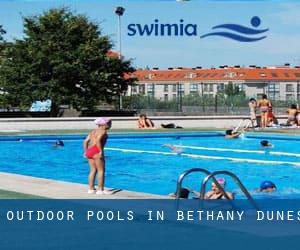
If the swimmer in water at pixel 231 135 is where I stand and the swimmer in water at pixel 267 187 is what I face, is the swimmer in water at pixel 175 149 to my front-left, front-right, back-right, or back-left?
front-right

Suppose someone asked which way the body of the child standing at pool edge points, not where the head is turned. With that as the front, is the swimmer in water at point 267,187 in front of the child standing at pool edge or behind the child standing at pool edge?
in front
